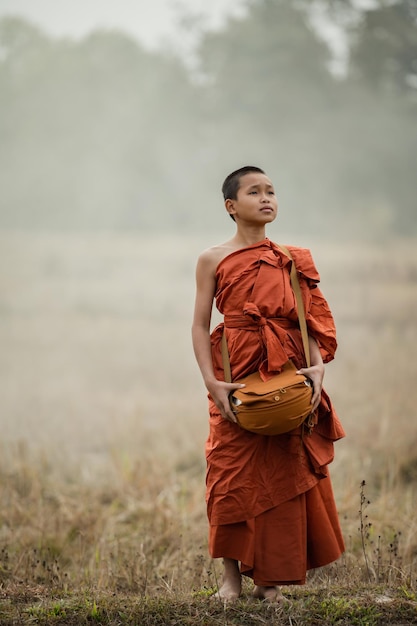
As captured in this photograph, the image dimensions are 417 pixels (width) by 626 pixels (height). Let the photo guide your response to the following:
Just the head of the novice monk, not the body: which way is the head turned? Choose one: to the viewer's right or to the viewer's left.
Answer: to the viewer's right

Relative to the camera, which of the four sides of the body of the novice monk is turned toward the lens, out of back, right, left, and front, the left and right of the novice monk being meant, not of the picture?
front
